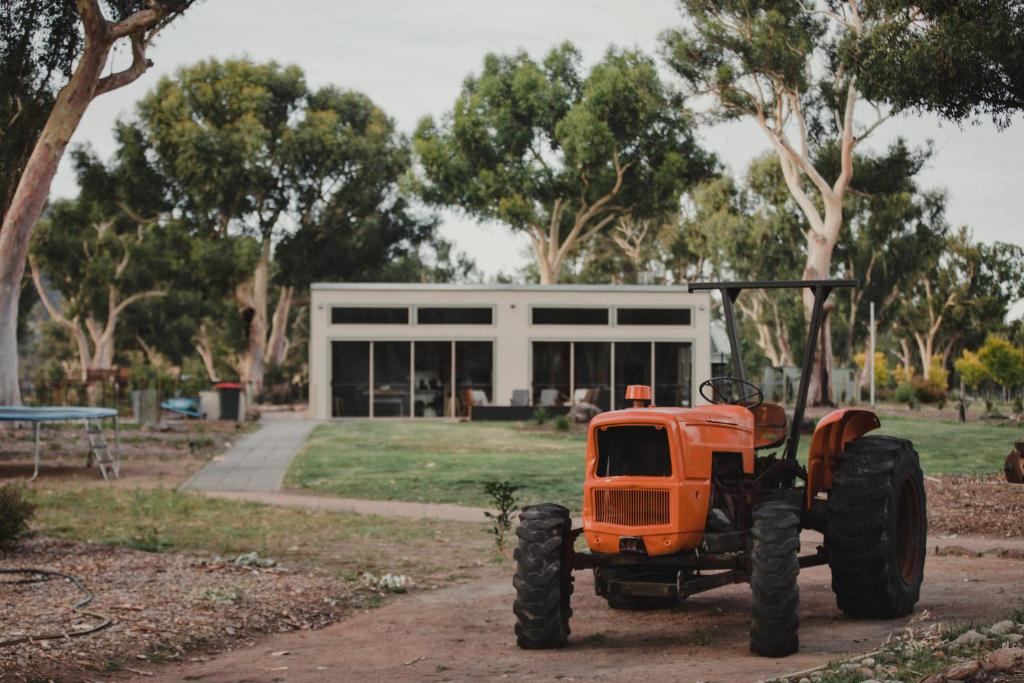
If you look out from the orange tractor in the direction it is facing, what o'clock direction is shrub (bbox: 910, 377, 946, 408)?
The shrub is roughly at 5 o'clock from the orange tractor.

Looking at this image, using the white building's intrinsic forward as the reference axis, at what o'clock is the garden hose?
The garden hose is roughly at 12 o'clock from the white building.

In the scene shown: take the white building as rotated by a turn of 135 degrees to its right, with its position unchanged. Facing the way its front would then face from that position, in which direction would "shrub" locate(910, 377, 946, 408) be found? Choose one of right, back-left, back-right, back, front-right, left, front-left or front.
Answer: back-right

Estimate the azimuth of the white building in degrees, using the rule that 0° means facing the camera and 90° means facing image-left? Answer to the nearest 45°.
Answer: approximately 0°

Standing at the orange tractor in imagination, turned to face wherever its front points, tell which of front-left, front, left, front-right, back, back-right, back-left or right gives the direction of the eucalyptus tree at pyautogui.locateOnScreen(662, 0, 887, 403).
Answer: back-right

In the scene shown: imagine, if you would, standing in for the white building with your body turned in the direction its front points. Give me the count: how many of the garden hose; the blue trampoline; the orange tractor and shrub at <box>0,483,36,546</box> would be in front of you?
4

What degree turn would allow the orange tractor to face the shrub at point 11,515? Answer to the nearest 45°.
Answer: approximately 45° to its right

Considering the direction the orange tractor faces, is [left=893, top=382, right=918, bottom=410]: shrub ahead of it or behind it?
behind

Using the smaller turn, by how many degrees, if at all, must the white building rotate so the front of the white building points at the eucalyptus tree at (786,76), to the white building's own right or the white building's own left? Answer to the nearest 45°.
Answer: approximately 90° to the white building's own left

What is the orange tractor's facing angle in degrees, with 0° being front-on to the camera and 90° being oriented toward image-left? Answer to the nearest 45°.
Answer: approximately 45°

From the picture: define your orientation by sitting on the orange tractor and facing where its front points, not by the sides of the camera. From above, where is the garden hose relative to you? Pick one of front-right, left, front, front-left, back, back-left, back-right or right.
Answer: front-right

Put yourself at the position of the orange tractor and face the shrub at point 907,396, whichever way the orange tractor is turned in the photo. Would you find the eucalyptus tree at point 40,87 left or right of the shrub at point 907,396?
left

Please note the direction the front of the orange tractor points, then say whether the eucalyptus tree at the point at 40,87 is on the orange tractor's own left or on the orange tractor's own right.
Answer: on the orange tractor's own right

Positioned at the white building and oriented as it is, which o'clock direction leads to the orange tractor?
The orange tractor is roughly at 12 o'clock from the white building.

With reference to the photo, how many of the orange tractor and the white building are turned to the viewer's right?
0

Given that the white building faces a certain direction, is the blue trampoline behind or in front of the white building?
in front

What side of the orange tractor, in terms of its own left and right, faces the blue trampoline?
right
